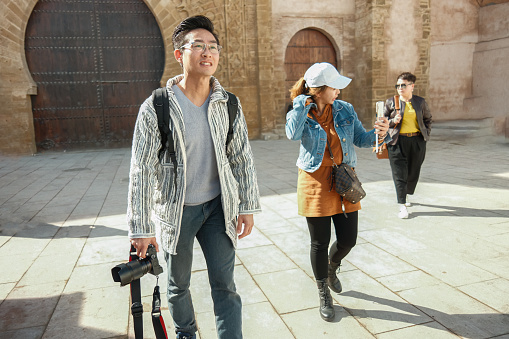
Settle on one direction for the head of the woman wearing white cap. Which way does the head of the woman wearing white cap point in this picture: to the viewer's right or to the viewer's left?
to the viewer's right

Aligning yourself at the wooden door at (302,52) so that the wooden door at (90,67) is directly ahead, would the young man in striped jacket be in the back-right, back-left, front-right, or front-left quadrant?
front-left

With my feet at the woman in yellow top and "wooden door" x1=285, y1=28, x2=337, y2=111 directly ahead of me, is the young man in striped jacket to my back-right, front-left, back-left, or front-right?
back-left

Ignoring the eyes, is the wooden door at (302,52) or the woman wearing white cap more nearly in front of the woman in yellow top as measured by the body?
the woman wearing white cap

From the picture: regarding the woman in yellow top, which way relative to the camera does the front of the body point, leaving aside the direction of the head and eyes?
toward the camera

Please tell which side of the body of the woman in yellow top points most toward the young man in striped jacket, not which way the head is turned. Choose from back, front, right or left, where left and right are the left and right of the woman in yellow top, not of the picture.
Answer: front

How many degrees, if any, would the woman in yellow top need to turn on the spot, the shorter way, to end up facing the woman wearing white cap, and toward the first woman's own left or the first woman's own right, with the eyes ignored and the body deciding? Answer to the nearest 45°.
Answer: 0° — they already face them

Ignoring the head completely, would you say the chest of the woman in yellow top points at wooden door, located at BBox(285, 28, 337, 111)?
no
